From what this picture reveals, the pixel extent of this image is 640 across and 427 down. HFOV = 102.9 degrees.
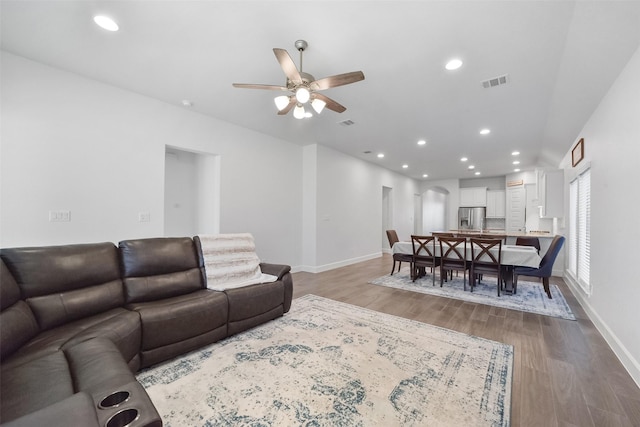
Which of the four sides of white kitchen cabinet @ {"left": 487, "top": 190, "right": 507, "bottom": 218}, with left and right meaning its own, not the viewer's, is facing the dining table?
front

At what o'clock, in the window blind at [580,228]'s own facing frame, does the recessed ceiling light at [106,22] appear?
The recessed ceiling light is roughly at 10 o'clock from the window blind.

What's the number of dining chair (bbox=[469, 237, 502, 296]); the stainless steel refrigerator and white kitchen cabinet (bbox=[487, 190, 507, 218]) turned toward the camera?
2

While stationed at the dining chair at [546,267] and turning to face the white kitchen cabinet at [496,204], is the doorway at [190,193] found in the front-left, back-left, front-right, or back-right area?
back-left

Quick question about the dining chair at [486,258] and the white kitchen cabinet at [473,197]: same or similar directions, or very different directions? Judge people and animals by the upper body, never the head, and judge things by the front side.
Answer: very different directions

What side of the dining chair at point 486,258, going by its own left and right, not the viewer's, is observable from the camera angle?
back

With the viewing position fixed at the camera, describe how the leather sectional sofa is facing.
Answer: facing the viewer and to the right of the viewer

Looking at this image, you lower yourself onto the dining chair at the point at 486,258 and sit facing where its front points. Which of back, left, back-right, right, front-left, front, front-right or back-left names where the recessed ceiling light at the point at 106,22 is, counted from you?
back-left

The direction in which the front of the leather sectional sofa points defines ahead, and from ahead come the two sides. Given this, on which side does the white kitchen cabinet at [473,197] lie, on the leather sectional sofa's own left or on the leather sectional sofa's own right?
on the leather sectional sofa's own left

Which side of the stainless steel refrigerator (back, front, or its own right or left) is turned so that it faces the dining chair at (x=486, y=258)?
front

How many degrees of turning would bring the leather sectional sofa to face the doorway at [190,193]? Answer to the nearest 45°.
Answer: approximately 135° to its left

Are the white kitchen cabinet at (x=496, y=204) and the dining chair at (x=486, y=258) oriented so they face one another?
yes

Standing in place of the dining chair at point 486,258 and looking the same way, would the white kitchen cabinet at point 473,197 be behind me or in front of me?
in front

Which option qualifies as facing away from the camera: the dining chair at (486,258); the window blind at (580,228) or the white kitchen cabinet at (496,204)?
the dining chair
